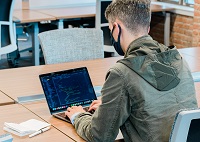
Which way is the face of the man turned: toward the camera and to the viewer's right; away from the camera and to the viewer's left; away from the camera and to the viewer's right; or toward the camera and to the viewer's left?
away from the camera and to the viewer's left

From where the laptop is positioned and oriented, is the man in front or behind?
in front

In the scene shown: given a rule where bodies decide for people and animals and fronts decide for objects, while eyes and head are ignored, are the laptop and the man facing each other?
yes

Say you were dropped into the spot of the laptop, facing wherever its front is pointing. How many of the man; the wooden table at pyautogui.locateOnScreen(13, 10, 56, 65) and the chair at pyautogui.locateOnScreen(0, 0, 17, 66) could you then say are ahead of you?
1

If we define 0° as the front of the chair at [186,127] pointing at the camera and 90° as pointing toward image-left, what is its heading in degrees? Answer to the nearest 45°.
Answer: approximately 135°

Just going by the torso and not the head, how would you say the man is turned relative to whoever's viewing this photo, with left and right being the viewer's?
facing away from the viewer and to the left of the viewer

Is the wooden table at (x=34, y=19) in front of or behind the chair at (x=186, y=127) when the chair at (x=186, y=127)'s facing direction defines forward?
in front

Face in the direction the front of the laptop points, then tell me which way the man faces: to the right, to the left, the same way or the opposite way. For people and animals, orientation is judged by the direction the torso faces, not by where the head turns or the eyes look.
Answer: the opposite way

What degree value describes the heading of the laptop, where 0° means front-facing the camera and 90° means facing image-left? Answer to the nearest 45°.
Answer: approximately 315°

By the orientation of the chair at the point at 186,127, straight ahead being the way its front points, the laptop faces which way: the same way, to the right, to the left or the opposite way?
the opposite way

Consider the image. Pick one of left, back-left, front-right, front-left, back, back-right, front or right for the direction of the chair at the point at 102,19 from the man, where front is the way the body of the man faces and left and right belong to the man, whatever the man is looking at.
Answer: front-right

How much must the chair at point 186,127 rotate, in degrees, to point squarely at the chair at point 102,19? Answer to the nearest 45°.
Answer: approximately 45° to its right

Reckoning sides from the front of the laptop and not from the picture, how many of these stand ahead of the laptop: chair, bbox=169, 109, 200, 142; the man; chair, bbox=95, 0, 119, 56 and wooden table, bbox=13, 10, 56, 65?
2
